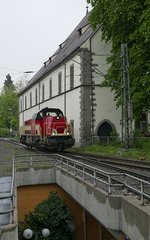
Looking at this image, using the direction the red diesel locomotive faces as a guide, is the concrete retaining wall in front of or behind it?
in front

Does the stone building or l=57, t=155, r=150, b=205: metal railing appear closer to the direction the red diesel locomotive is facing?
the metal railing

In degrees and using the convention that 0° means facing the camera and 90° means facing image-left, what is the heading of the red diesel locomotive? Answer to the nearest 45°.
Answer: approximately 315°

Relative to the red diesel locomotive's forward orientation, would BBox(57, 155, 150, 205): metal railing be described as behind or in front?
in front
